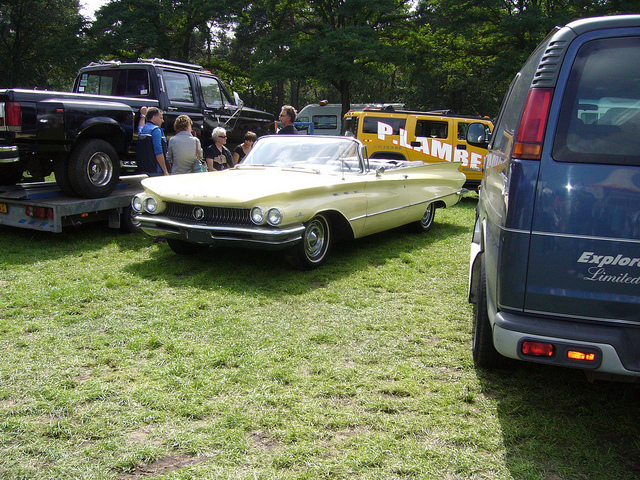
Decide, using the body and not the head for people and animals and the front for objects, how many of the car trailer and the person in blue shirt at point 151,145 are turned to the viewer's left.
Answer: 0

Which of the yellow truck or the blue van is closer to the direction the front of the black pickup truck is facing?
the yellow truck

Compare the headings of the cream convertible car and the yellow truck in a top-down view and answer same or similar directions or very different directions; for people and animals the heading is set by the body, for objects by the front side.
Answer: very different directions

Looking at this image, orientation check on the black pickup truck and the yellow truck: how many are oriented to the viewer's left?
0

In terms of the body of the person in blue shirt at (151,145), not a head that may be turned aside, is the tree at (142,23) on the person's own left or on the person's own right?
on the person's own left

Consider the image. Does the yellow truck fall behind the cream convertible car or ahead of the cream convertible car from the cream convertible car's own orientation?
behind

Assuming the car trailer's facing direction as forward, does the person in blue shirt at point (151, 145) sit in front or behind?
in front

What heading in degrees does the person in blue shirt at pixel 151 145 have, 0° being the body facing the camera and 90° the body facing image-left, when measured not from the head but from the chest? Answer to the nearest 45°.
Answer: approximately 225°

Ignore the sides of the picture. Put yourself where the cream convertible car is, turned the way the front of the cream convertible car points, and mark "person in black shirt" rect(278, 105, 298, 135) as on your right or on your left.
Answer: on your right

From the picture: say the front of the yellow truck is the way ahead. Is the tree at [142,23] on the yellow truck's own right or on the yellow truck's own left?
on the yellow truck's own left

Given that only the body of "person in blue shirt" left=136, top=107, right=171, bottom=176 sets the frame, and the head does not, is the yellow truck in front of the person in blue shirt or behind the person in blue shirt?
in front

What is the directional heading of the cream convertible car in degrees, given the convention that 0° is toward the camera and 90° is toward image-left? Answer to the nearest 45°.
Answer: approximately 45°
